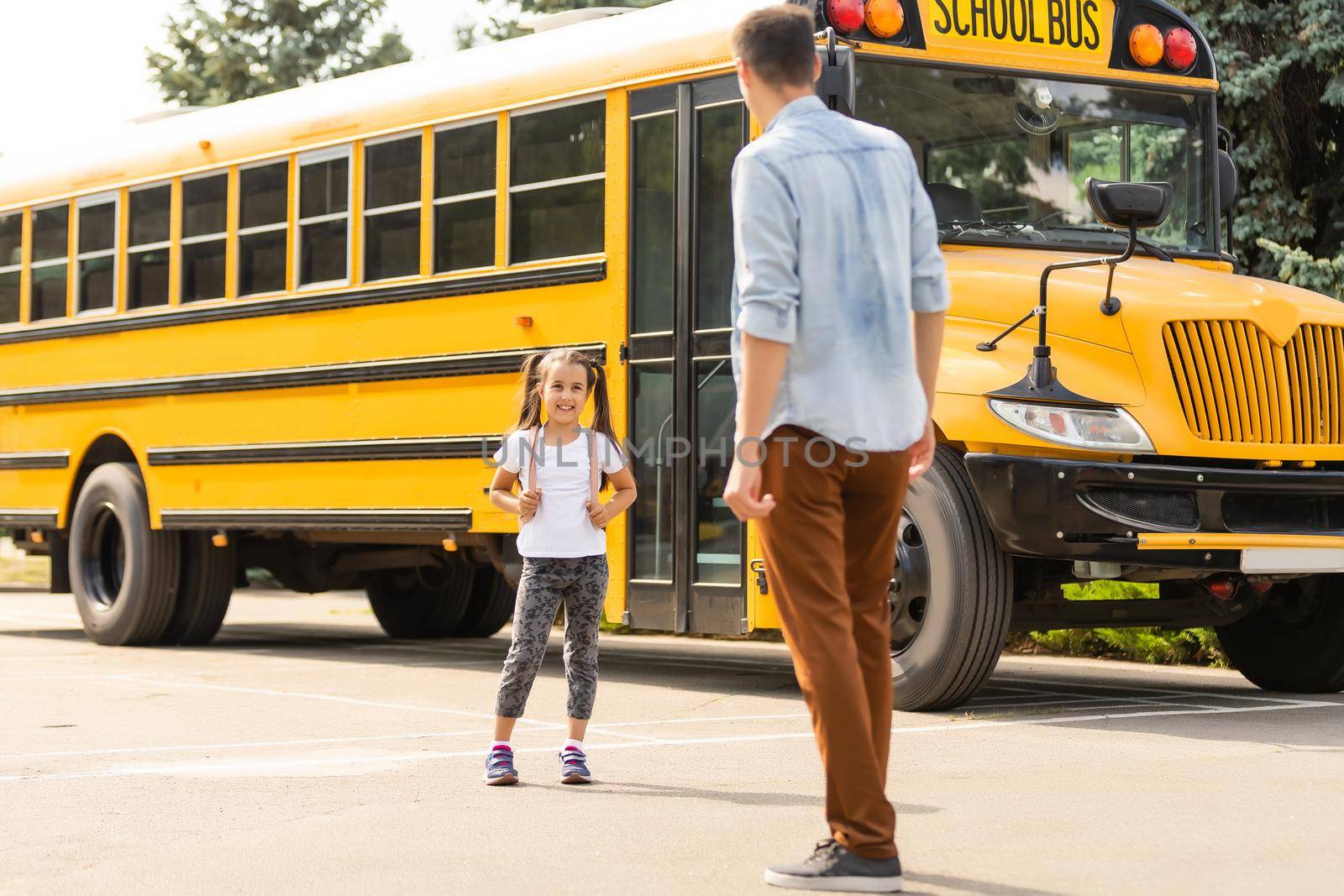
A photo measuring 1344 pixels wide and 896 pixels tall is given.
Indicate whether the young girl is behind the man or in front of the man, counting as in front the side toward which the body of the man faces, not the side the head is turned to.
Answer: in front

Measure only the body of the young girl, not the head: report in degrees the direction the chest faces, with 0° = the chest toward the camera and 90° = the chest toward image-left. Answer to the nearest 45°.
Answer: approximately 0°

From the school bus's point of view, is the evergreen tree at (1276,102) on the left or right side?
on its left

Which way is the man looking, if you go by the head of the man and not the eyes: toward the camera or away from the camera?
away from the camera

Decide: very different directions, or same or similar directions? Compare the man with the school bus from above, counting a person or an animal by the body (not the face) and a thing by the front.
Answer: very different directions

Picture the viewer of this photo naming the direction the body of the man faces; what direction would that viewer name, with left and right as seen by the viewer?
facing away from the viewer and to the left of the viewer

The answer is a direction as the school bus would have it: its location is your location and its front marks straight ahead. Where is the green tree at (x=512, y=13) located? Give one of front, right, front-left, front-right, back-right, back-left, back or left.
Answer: back-left

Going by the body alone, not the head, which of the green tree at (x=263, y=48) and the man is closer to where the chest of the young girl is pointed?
the man

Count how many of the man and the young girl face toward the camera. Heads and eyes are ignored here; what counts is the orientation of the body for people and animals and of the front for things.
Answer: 1

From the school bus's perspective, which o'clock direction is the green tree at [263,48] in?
The green tree is roughly at 7 o'clock from the school bus.

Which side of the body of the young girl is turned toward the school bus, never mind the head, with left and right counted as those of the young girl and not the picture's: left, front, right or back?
back
